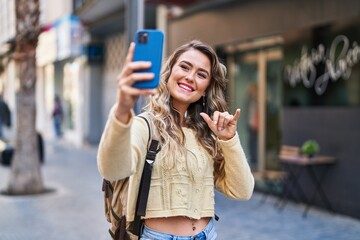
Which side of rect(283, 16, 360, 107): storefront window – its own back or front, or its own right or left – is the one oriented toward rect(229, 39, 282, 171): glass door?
right

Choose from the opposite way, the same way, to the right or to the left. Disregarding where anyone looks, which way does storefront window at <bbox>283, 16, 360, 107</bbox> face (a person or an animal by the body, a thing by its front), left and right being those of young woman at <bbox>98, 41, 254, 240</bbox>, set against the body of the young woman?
to the right

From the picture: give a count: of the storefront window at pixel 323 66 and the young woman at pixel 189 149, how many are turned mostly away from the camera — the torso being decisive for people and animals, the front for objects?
0

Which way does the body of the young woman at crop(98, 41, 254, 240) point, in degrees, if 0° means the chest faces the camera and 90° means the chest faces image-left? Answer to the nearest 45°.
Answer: approximately 315°

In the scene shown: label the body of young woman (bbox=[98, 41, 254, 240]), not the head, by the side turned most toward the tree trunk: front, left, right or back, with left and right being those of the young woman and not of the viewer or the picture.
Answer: back

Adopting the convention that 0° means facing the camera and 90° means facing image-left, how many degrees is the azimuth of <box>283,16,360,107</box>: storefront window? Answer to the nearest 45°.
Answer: approximately 45°

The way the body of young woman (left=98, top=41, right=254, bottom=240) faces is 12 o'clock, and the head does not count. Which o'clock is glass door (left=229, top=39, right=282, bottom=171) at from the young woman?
The glass door is roughly at 8 o'clock from the young woman.
